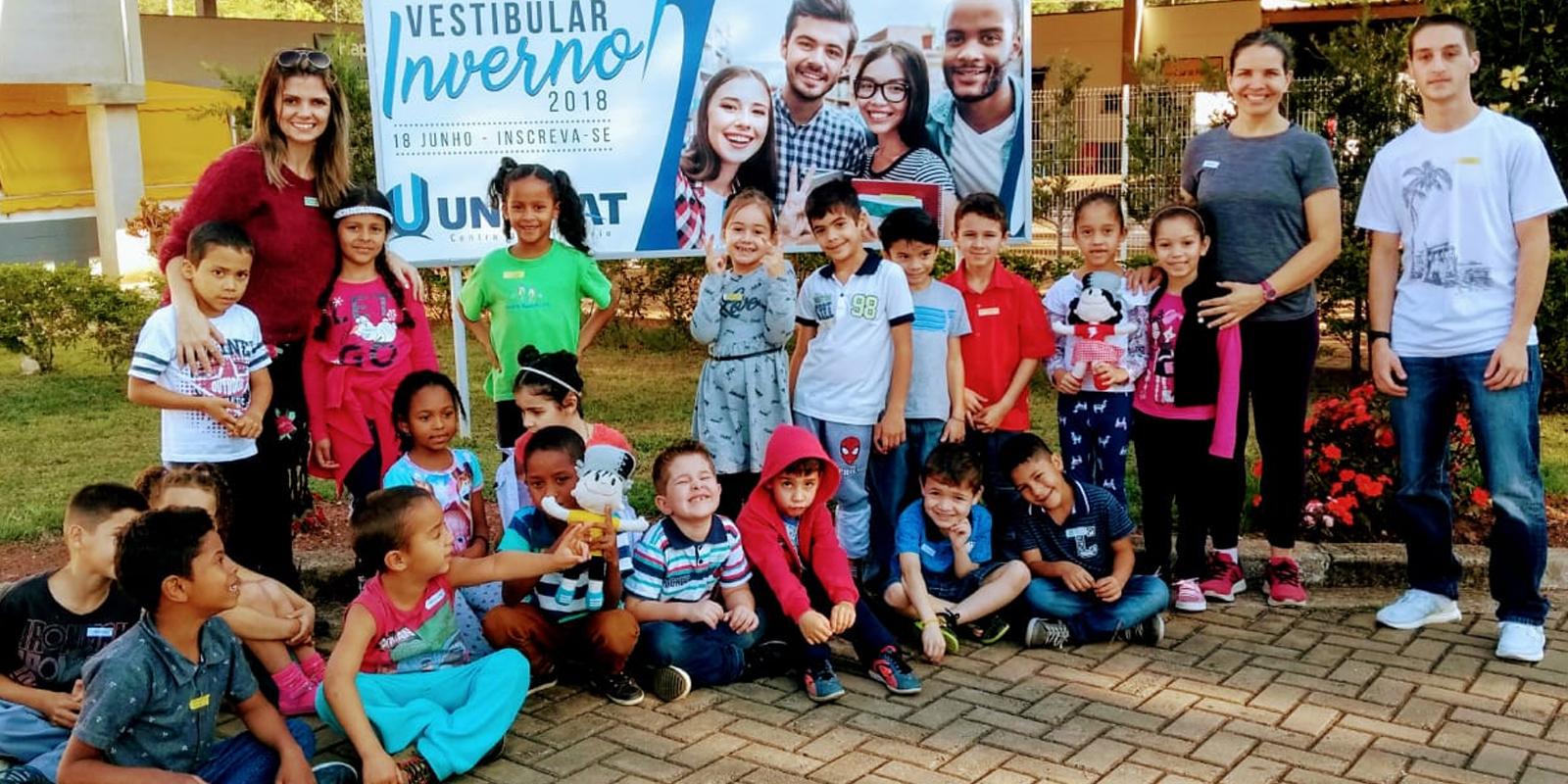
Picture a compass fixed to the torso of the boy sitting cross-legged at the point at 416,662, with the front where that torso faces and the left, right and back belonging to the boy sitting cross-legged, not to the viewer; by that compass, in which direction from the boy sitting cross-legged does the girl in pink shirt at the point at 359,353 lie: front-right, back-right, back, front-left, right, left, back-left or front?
back-left

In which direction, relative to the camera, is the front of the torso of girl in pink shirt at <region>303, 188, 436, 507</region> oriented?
toward the camera

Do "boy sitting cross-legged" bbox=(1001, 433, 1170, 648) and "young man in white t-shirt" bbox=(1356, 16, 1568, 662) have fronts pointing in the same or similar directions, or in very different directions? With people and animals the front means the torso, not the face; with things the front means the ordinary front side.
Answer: same or similar directions

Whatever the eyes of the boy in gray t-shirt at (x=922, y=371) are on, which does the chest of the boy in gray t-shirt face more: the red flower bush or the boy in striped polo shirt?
the boy in striped polo shirt

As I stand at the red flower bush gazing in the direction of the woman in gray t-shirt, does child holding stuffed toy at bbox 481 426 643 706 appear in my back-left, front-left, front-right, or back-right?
front-right

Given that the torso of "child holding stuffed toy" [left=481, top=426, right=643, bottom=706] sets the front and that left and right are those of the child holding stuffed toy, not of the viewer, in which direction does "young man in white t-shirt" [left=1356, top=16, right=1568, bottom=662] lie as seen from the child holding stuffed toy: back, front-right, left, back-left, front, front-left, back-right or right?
left

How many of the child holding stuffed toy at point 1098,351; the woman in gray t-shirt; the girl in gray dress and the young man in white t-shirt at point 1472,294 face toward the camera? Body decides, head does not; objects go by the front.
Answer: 4

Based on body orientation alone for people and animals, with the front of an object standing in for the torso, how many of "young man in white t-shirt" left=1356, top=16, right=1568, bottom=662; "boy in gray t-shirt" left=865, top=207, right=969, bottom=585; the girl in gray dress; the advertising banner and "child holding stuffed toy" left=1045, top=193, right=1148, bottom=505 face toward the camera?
5

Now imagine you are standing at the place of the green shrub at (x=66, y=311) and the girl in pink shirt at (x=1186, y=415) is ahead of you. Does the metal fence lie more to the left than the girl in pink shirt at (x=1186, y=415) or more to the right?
left

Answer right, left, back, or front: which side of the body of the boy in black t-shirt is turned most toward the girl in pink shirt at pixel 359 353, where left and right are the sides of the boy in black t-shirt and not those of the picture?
left

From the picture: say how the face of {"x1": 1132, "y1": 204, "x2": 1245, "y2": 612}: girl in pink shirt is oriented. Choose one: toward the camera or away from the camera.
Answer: toward the camera

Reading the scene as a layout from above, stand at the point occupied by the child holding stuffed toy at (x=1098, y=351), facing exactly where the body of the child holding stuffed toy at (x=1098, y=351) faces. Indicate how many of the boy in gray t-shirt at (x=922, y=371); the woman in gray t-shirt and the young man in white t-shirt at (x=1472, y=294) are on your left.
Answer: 2

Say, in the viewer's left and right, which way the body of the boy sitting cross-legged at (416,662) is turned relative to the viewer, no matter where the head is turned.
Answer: facing the viewer and to the right of the viewer
